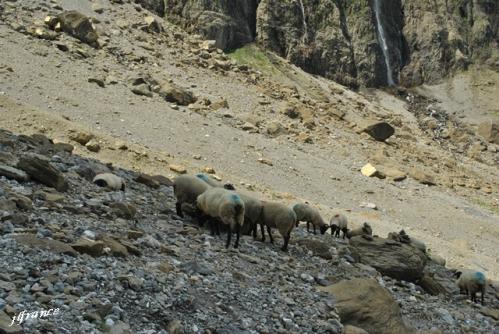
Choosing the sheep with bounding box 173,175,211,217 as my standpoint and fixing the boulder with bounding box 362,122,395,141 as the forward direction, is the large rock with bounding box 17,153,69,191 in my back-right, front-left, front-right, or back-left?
back-left
